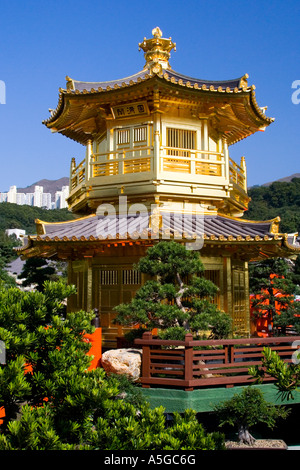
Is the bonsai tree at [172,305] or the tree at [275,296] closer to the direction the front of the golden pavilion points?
the bonsai tree

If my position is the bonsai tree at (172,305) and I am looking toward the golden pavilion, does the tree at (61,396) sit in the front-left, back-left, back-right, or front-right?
back-left

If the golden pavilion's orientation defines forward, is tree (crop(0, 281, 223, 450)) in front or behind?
in front

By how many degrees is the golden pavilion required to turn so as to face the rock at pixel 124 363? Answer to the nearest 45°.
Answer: approximately 45° to its left

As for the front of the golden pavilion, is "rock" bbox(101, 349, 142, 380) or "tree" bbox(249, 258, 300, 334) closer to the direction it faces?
the rock

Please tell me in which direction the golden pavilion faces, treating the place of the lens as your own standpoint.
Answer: facing the viewer and to the left of the viewer
